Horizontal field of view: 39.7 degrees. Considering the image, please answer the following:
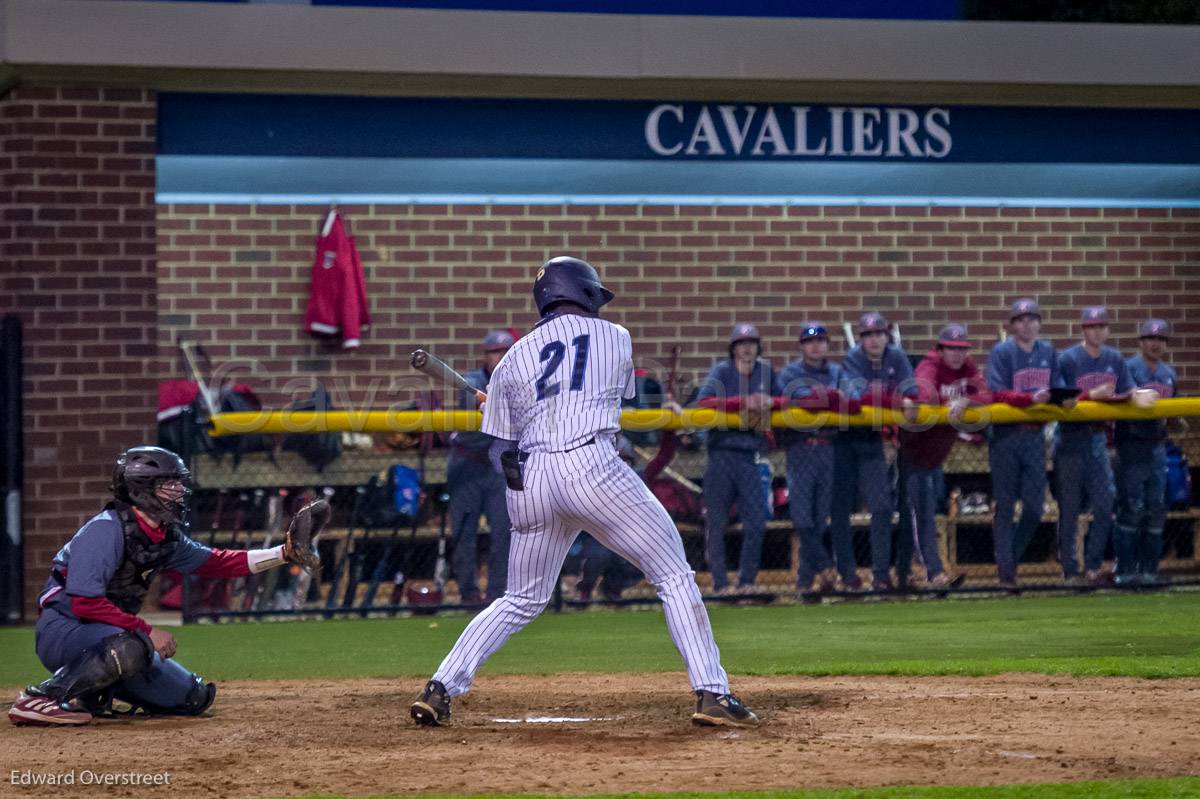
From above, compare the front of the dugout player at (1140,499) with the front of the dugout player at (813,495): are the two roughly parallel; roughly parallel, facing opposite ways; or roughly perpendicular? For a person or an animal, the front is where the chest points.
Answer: roughly parallel

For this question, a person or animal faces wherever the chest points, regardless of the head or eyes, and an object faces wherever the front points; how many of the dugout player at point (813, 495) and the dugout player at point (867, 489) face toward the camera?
2

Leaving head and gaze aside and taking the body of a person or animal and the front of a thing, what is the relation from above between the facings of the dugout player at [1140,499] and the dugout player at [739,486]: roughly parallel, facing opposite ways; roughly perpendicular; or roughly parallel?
roughly parallel

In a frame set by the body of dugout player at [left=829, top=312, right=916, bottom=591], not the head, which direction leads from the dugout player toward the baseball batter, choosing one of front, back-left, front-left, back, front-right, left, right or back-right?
front

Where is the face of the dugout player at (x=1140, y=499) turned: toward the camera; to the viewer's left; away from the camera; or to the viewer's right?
toward the camera

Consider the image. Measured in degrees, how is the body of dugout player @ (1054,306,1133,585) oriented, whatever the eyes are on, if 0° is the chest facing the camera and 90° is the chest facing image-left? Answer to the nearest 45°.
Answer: approximately 0°

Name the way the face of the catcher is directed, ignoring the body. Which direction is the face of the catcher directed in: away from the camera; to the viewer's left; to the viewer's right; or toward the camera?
to the viewer's right

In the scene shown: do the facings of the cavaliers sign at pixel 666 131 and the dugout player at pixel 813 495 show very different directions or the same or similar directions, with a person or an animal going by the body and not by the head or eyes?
same or similar directions

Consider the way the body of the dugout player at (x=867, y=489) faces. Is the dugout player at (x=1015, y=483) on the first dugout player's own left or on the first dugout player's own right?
on the first dugout player's own left

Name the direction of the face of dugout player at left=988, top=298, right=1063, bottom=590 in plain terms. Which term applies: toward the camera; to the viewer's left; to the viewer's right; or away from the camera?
toward the camera

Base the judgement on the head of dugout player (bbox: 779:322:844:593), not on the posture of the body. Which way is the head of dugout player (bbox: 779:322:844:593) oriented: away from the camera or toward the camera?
toward the camera

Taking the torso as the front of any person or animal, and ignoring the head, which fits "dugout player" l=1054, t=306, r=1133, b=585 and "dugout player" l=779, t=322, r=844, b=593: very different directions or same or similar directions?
same or similar directions

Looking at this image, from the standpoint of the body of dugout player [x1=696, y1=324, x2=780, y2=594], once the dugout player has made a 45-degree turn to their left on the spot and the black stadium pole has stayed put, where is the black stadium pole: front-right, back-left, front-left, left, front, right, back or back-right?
back-right

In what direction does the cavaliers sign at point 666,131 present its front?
toward the camera

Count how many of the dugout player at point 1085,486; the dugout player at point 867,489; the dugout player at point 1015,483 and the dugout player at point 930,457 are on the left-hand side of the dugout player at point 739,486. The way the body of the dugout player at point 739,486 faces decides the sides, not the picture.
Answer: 4

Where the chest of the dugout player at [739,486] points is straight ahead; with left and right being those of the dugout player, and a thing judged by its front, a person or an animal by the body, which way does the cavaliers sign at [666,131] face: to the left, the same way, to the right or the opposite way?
the same way

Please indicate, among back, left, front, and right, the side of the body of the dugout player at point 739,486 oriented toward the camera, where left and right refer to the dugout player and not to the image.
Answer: front

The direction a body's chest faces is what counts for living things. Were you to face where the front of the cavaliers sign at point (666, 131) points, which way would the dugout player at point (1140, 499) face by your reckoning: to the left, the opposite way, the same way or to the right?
the same way

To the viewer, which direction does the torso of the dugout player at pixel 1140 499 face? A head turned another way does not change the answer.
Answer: toward the camera

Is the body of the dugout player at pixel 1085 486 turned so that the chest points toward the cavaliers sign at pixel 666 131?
no
